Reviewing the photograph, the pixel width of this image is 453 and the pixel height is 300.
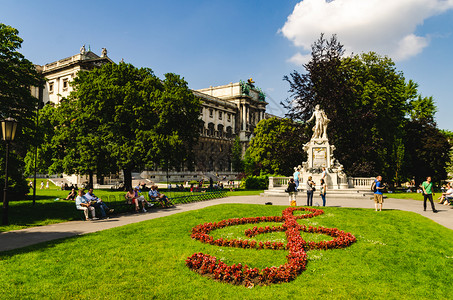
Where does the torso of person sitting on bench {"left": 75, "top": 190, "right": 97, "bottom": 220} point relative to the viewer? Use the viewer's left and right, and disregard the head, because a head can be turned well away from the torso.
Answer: facing the viewer and to the right of the viewer

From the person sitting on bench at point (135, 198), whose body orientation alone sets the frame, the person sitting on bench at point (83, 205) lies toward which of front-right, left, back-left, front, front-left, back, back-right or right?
right

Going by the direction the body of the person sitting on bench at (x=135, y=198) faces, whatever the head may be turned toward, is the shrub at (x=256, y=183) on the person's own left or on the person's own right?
on the person's own left

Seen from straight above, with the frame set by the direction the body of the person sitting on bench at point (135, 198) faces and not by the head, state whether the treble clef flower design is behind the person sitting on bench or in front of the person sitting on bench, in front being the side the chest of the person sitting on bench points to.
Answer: in front

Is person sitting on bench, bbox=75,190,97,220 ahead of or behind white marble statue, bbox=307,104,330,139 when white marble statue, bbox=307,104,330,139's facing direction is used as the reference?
ahead

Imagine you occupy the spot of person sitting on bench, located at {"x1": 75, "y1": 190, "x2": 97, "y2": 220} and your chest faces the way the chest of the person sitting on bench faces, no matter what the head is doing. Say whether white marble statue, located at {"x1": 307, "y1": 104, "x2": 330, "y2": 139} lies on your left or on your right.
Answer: on your left

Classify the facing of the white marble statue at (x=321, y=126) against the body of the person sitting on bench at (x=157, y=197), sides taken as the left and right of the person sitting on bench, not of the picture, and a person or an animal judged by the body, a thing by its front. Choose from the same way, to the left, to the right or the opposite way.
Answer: to the right

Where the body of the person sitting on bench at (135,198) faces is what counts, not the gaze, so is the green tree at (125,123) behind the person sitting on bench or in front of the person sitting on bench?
behind

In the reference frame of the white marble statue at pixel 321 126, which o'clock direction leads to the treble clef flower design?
The treble clef flower design is roughly at 12 o'clock from the white marble statue.

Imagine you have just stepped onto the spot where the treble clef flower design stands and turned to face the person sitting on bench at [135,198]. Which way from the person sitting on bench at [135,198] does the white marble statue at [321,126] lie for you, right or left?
right
